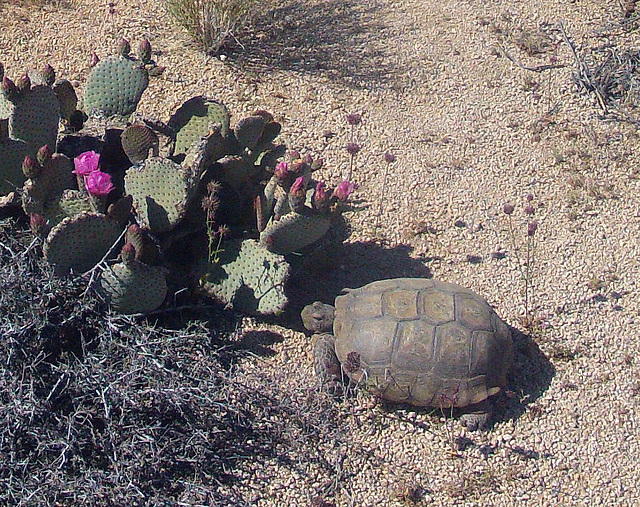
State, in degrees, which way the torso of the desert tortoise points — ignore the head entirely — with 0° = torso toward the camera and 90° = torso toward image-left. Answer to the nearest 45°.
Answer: approximately 90°

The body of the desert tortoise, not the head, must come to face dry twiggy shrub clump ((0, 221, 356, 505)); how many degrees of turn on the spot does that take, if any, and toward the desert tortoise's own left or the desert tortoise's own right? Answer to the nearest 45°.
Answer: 0° — it already faces it

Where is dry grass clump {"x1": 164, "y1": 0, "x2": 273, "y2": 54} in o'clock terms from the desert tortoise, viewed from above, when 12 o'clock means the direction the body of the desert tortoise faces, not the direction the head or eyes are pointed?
The dry grass clump is roughly at 2 o'clock from the desert tortoise.
